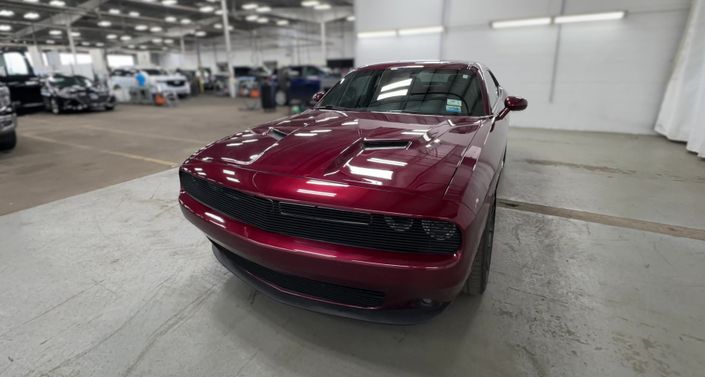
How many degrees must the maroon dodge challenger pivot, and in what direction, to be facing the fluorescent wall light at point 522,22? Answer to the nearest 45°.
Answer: approximately 180°

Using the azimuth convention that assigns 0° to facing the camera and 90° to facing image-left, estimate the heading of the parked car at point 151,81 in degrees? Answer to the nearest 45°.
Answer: approximately 315°

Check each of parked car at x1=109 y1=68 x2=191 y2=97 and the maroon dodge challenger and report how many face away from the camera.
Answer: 0

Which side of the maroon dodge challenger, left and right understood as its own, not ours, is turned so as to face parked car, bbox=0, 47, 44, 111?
right

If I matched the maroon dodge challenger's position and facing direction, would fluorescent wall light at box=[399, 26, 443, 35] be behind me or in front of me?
behind

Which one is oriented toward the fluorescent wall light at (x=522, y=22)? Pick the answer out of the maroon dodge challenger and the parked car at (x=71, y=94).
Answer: the parked car

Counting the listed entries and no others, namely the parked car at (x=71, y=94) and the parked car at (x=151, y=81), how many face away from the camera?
0

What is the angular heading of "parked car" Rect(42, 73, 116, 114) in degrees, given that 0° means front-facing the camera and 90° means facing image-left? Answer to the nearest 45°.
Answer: approximately 315°

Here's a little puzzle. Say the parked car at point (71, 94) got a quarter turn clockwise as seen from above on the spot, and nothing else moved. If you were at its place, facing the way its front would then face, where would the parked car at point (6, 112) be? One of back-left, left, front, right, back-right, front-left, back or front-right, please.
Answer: front-left

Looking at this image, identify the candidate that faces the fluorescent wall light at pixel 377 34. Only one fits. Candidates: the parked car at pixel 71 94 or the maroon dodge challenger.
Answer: the parked car

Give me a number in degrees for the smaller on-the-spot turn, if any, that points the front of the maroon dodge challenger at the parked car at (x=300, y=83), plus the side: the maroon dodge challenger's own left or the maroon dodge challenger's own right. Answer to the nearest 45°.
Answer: approximately 135° to the maroon dodge challenger's own right
